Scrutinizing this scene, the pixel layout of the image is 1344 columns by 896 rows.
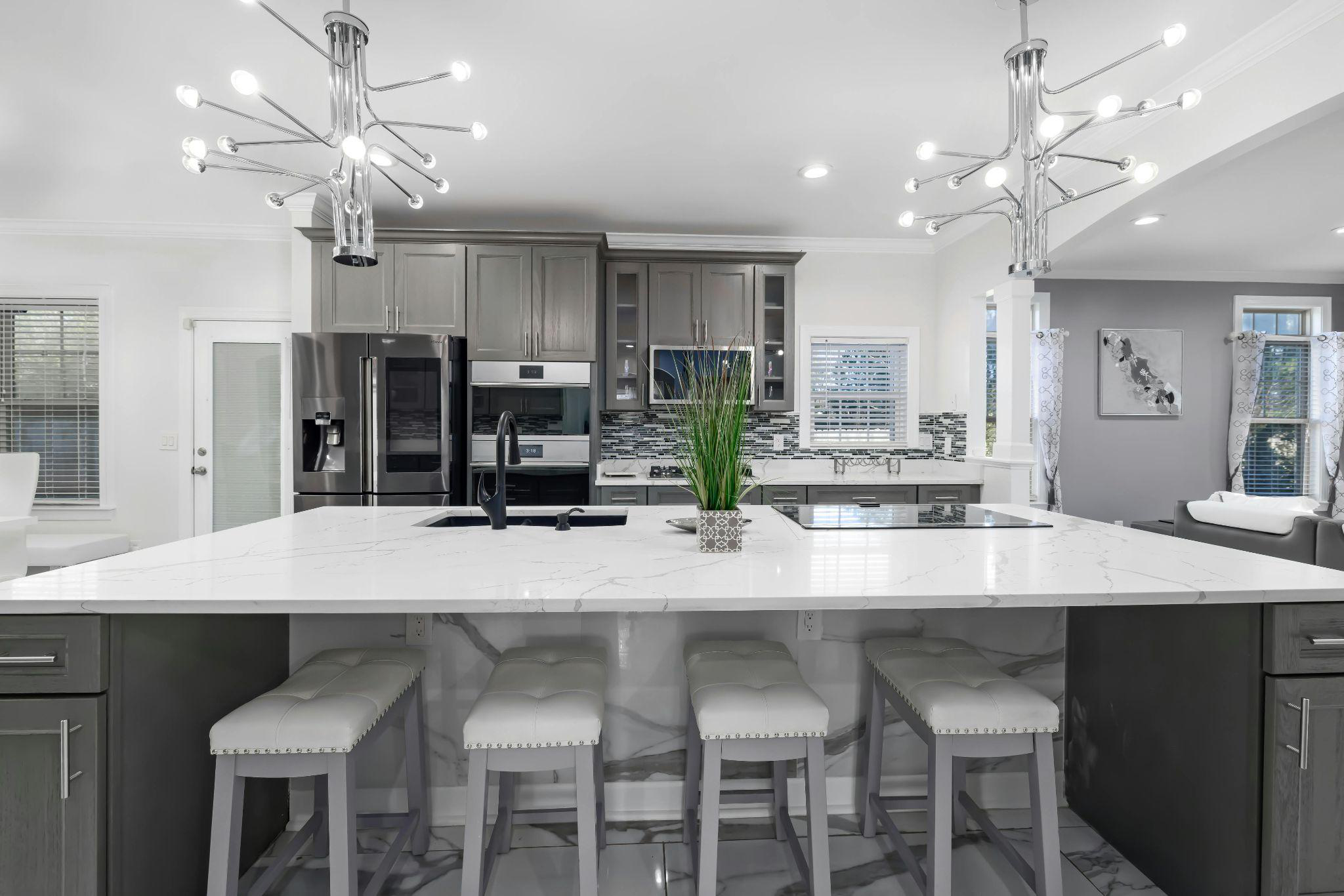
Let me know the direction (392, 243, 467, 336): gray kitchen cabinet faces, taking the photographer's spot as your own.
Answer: facing the viewer

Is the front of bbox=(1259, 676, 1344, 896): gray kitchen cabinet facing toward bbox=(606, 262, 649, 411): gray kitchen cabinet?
no

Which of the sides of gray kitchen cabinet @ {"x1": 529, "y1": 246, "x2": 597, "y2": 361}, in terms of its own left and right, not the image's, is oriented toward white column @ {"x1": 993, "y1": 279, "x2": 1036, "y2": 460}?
left

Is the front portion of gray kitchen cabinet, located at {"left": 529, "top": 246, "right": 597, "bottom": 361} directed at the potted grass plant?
yes

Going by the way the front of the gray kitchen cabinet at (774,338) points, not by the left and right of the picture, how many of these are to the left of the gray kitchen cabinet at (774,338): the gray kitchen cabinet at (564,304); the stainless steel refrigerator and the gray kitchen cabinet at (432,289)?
0

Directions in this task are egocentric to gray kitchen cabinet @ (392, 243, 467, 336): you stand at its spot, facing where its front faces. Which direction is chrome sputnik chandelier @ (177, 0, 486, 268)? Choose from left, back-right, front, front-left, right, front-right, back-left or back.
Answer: front

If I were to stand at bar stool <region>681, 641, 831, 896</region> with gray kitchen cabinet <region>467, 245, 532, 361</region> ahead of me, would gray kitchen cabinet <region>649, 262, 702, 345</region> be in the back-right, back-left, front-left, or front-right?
front-right

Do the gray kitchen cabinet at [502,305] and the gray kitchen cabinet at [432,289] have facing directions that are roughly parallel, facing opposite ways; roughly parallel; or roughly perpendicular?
roughly parallel

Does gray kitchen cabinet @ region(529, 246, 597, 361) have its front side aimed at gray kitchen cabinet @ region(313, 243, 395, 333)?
no

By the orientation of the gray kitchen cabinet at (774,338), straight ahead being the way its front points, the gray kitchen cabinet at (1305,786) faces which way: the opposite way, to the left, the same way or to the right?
the same way

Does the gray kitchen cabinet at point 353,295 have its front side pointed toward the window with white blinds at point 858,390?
no

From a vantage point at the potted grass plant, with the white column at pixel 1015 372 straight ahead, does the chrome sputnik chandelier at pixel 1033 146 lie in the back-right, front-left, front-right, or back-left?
front-right

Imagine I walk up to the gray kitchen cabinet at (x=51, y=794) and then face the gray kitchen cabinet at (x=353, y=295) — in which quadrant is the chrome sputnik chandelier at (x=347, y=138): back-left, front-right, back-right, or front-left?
front-right

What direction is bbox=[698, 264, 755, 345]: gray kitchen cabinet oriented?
toward the camera

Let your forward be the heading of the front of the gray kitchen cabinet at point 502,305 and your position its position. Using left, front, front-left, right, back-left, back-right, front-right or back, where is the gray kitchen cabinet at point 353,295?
right

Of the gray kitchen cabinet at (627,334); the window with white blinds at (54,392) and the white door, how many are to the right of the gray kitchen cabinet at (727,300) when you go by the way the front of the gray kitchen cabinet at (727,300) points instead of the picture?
3

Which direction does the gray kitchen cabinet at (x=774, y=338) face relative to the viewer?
toward the camera

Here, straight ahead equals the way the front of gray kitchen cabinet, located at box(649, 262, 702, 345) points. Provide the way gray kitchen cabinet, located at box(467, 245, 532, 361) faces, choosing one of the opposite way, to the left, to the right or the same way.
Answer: the same way
